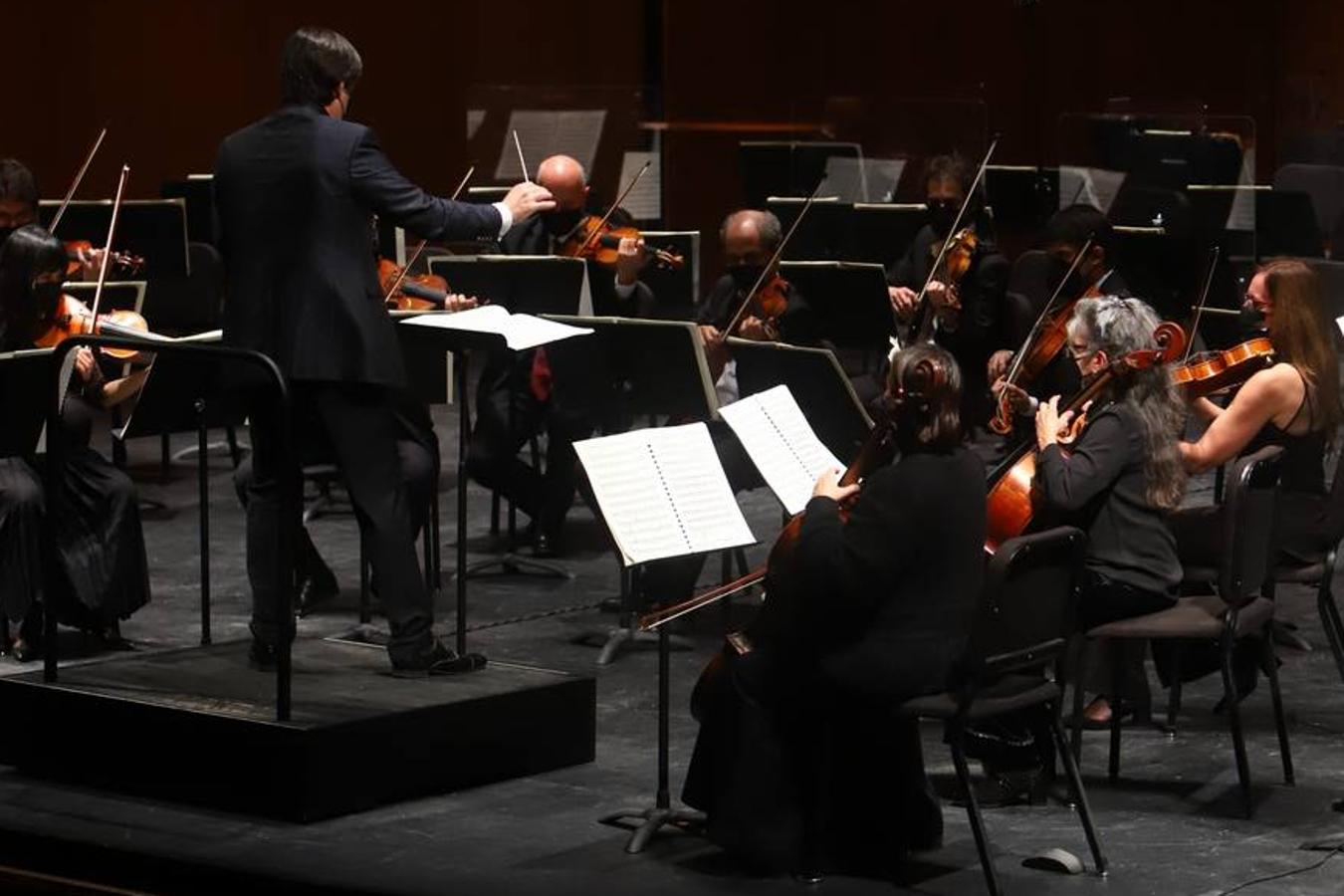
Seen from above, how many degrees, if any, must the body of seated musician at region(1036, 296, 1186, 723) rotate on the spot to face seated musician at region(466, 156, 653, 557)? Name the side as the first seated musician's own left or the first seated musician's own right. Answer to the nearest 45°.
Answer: approximately 45° to the first seated musician's own right

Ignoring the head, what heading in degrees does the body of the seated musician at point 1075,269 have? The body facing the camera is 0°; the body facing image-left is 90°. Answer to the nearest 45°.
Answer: approximately 45°

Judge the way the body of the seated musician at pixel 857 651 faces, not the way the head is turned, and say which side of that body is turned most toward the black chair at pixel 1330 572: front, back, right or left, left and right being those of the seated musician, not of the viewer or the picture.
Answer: right

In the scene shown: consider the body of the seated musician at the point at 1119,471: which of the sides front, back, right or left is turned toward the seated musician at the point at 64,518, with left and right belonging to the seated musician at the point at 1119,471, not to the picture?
front

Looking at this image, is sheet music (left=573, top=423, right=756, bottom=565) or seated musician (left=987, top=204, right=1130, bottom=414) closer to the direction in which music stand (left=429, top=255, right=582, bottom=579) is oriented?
the seated musician

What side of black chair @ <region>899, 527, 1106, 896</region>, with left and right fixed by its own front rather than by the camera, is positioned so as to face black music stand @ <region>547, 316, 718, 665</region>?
front

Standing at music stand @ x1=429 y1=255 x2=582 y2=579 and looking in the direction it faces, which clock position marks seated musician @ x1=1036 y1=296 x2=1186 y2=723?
The seated musician is roughly at 5 o'clock from the music stand.

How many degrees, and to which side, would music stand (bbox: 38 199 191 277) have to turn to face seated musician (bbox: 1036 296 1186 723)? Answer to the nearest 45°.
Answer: approximately 135° to its right

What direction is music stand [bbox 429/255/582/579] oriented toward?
away from the camera

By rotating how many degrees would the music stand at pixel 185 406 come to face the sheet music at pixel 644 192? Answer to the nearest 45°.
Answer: approximately 90° to its right

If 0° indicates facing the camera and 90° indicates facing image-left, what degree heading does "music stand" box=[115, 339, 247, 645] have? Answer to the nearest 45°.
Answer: approximately 135°

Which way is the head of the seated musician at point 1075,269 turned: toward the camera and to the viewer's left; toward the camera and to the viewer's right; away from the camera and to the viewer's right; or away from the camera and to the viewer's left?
toward the camera and to the viewer's left

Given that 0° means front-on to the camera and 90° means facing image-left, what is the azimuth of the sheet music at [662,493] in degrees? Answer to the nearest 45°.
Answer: approximately 315°
